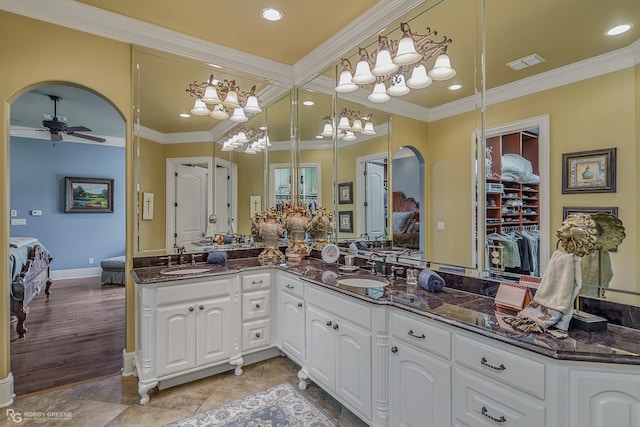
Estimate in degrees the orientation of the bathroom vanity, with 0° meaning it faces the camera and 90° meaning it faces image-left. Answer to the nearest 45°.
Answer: approximately 45°

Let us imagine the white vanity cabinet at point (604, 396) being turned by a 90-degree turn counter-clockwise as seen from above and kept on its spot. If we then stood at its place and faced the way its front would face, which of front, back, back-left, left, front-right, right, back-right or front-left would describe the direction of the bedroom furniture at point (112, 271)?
back

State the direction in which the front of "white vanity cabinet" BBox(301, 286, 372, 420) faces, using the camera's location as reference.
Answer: facing the viewer and to the left of the viewer

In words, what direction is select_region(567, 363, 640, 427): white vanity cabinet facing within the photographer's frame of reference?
facing the viewer

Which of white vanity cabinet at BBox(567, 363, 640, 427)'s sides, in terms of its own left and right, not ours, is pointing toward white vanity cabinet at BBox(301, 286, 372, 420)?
right

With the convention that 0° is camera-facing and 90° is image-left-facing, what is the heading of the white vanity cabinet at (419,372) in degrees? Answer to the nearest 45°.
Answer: approximately 45°

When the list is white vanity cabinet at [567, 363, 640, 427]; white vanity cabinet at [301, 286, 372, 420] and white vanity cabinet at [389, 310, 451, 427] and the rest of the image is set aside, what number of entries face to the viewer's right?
0

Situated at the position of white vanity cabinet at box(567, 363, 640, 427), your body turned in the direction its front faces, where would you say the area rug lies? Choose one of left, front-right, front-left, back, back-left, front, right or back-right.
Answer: right

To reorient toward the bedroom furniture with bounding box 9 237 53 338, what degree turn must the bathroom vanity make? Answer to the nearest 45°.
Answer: approximately 45° to its right
